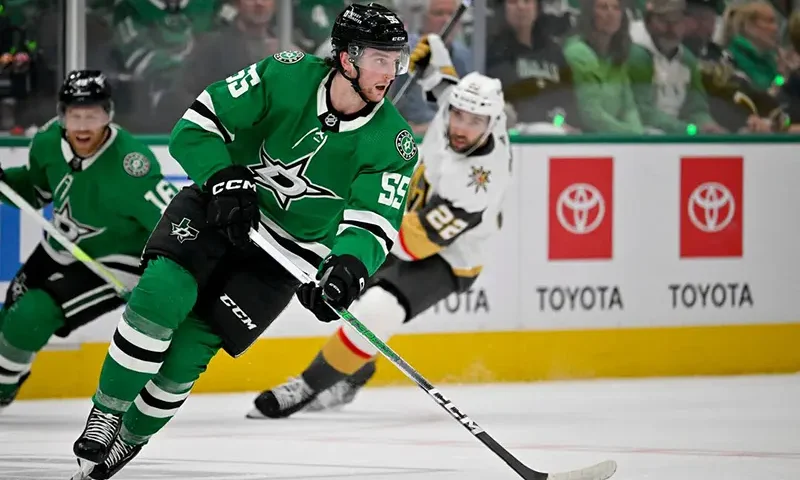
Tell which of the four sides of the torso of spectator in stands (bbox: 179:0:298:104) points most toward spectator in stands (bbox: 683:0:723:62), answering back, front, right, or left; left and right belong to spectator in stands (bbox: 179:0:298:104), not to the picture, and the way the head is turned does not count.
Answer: left

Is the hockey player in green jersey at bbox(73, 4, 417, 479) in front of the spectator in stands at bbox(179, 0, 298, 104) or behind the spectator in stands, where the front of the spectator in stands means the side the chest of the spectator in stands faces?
in front

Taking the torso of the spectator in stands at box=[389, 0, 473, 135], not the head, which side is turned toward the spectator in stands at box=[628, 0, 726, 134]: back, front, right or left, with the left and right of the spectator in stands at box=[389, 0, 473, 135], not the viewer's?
left

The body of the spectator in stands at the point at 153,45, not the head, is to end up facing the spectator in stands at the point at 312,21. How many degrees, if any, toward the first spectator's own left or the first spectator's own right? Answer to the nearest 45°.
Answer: approximately 90° to the first spectator's own left

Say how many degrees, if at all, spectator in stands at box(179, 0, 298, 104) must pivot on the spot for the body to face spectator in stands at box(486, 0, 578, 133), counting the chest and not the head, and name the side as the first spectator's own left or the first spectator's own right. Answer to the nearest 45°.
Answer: approximately 90° to the first spectator's own left

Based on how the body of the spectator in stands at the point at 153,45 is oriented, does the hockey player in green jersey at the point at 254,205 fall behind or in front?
in front
